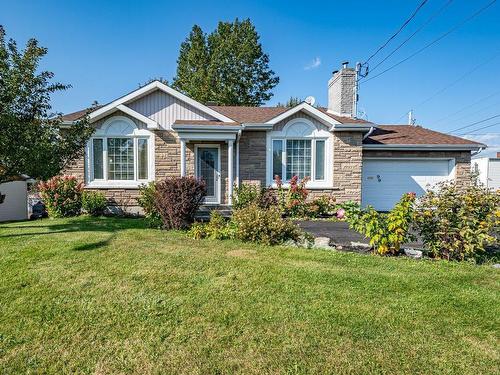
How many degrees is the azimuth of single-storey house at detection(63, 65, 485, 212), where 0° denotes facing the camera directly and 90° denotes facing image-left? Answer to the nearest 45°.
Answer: approximately 0°

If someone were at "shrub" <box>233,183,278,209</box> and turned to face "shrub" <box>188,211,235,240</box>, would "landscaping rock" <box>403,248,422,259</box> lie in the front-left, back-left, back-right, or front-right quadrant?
front-left

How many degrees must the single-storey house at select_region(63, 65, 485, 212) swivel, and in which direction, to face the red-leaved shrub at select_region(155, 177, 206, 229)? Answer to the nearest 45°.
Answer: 0° — it already faces it

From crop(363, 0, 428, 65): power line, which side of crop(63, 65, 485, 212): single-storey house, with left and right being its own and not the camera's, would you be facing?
left

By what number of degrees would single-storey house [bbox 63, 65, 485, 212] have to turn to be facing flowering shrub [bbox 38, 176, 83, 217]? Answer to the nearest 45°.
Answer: approximately 90° to its right

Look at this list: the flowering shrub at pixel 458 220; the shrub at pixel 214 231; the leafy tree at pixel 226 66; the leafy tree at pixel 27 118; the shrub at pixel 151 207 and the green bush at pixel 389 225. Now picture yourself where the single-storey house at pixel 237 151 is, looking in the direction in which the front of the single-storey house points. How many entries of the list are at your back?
1

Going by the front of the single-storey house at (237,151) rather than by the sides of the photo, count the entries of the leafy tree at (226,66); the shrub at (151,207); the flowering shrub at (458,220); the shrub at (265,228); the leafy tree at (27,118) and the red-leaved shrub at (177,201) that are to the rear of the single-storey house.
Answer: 1

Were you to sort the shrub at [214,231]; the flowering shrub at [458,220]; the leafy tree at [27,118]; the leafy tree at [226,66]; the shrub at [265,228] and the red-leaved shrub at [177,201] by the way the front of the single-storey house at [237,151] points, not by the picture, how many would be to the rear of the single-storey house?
1

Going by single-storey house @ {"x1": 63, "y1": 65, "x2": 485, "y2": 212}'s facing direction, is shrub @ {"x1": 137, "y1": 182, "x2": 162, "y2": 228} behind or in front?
in front

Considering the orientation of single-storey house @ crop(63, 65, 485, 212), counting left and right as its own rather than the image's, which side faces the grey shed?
right

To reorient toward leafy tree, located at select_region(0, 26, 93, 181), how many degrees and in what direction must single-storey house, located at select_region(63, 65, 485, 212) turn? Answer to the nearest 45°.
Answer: approximately 45° to its right

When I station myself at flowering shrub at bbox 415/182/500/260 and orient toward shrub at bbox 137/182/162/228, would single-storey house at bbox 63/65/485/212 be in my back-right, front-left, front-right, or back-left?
front-right
